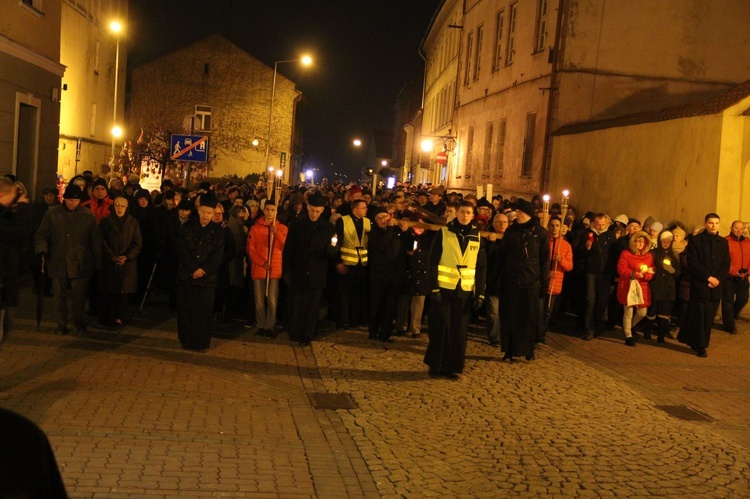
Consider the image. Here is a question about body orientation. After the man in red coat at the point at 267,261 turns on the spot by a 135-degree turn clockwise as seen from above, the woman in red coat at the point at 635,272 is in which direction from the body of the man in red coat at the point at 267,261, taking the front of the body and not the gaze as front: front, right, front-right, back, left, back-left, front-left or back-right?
back-right

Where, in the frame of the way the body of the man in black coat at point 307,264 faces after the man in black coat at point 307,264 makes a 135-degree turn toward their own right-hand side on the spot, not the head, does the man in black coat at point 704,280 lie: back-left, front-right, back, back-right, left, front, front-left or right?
back-right

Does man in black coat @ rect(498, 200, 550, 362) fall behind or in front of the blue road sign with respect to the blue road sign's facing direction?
in front

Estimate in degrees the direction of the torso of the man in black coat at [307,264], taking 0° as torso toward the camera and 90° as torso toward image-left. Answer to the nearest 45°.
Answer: approximately 0°

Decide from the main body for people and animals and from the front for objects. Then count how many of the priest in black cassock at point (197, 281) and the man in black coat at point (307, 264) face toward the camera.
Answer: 2

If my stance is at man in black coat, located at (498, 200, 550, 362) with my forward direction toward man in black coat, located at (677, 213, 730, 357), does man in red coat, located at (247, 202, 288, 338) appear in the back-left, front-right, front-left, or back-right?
back-left

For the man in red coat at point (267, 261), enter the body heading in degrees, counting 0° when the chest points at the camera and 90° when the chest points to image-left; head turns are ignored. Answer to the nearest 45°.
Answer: approximately 0°
